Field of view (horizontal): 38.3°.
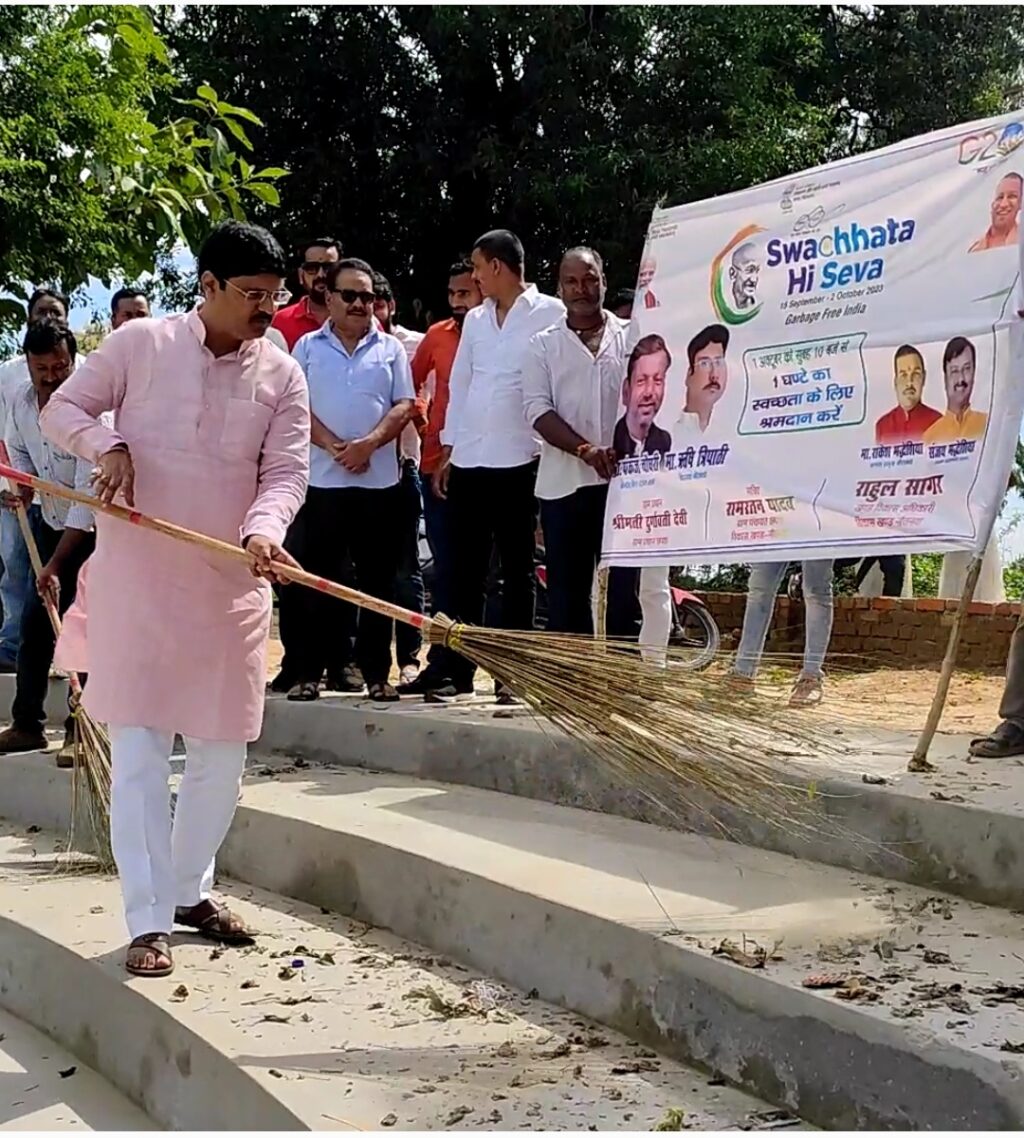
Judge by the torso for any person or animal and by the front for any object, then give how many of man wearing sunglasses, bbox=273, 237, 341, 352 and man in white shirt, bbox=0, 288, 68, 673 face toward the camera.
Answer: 2

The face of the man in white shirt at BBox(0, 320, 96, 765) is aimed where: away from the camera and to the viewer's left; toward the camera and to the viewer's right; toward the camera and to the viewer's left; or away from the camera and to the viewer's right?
toward the camera and to the viewer's right

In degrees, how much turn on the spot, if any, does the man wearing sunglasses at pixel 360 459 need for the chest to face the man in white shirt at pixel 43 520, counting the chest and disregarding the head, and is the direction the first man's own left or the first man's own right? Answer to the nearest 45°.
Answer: approximately 90° to the first man's own right

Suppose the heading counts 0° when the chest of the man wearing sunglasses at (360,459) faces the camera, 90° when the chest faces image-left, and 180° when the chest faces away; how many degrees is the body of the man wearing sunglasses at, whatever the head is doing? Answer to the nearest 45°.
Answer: approximately 0°

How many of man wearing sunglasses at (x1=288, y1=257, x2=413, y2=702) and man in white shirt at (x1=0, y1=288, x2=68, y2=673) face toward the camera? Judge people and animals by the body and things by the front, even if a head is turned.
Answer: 2

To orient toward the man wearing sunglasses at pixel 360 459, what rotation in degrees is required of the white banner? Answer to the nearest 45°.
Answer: approximately 90° to its right

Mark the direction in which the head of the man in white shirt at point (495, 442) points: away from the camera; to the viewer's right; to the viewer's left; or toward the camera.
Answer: to the viewer's left

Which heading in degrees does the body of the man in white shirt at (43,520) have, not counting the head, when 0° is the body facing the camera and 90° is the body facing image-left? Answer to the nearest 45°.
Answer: approximately 315°

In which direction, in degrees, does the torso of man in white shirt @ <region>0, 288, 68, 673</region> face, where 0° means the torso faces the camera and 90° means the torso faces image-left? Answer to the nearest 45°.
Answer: approximately 0°
